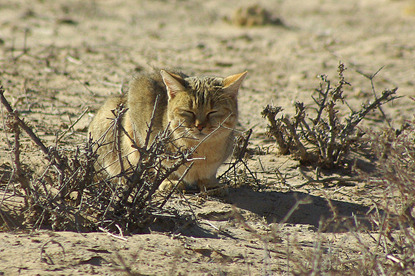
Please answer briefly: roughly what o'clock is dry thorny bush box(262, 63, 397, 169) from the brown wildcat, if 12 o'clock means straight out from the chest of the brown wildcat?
The dry thorny bush is roughly at 10 o'clock from the brown wildcat.

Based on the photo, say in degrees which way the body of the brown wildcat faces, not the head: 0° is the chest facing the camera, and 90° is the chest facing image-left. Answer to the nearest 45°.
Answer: approximately 315°

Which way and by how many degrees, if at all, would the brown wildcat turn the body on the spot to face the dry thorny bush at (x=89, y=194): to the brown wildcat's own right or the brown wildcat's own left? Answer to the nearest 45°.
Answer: approximately 90° to the brown wildcat's own right
